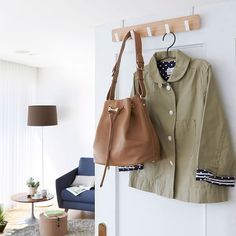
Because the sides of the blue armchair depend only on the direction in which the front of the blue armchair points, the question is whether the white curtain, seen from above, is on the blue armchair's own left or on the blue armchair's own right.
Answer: on the blue armchair's own right

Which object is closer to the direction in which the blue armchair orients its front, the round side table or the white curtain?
the round side table

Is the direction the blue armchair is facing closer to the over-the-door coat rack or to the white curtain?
the over-the-door coat rack

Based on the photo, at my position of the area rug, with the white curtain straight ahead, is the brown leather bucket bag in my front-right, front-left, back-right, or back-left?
back-left

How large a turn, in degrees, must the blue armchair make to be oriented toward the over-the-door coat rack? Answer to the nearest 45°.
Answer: approximately 45° to its left
